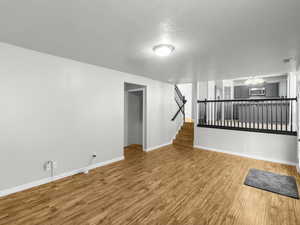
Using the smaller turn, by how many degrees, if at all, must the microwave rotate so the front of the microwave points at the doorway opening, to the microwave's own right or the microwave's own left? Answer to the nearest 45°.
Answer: approximately 45° to the microwave's own right

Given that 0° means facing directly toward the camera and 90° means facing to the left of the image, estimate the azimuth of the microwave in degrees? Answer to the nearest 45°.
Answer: approximately 0°

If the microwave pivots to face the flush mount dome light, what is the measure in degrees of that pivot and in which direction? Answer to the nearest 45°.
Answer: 0° — it already faces it

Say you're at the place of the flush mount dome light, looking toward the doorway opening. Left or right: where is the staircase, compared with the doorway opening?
right

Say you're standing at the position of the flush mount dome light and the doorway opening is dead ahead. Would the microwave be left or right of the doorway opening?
right

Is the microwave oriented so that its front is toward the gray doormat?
yes

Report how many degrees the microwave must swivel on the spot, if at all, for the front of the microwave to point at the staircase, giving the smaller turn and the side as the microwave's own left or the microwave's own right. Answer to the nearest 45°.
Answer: approximately 45° to the microwave's own right
